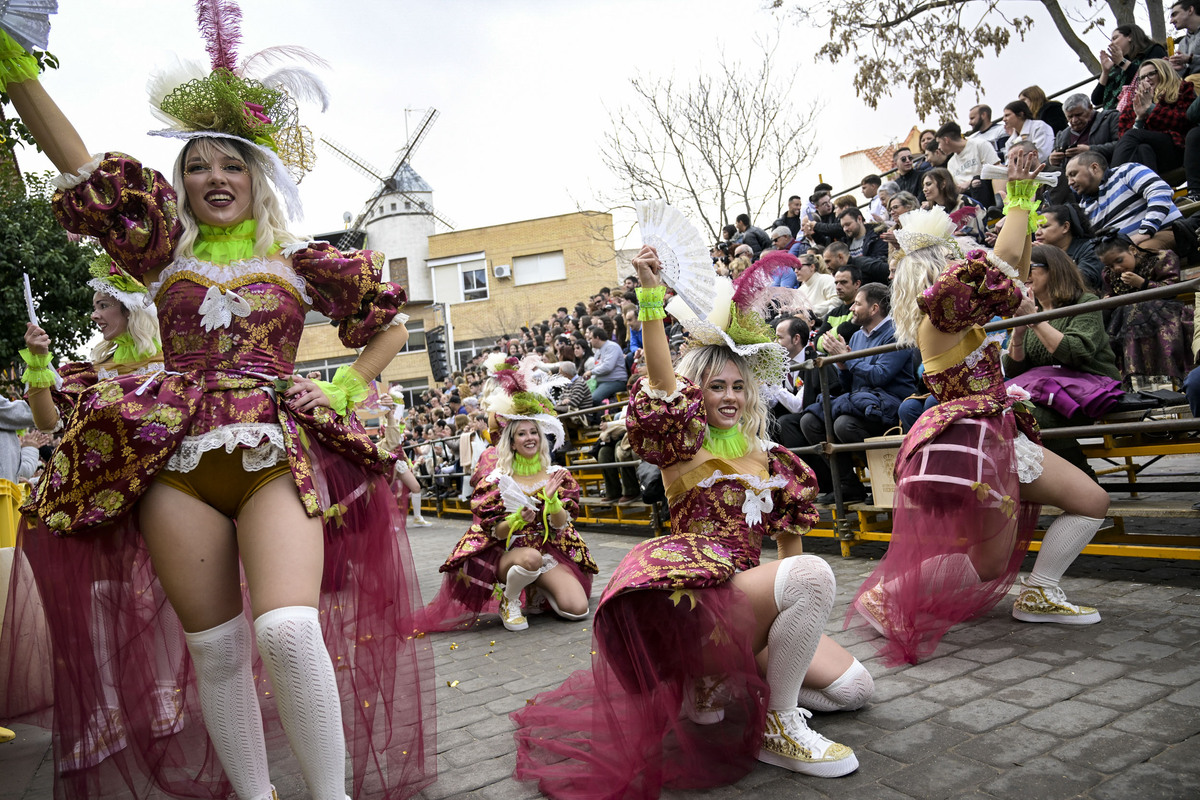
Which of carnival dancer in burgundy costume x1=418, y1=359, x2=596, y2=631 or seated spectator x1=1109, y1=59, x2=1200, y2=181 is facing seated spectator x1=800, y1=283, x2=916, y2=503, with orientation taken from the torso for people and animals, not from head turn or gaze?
seated spectator x1=1109, y1=59, x2=1200, y2=181

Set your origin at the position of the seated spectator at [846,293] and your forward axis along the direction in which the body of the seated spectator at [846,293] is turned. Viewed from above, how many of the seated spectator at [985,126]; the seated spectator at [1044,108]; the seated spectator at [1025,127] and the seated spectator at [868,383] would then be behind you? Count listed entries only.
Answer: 3

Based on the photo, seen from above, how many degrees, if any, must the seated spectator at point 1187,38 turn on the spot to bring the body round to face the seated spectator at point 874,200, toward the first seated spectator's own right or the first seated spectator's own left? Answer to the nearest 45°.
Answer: approximately 45° to the first seated spectator's own right

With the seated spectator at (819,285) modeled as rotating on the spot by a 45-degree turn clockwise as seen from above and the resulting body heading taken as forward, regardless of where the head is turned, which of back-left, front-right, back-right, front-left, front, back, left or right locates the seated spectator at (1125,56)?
back-right

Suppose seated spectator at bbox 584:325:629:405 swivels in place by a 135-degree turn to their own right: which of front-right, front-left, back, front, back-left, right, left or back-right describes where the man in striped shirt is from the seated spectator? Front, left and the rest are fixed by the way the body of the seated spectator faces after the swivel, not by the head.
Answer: right

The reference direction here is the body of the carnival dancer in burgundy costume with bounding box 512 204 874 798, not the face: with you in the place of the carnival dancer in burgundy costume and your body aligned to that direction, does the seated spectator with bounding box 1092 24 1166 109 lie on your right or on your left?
on your left

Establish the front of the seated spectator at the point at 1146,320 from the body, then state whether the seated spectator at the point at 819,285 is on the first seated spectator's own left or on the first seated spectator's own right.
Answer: on the first seated spectator's own right

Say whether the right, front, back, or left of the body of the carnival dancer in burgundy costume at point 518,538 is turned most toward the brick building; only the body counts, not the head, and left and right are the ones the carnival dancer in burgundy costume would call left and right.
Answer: back
